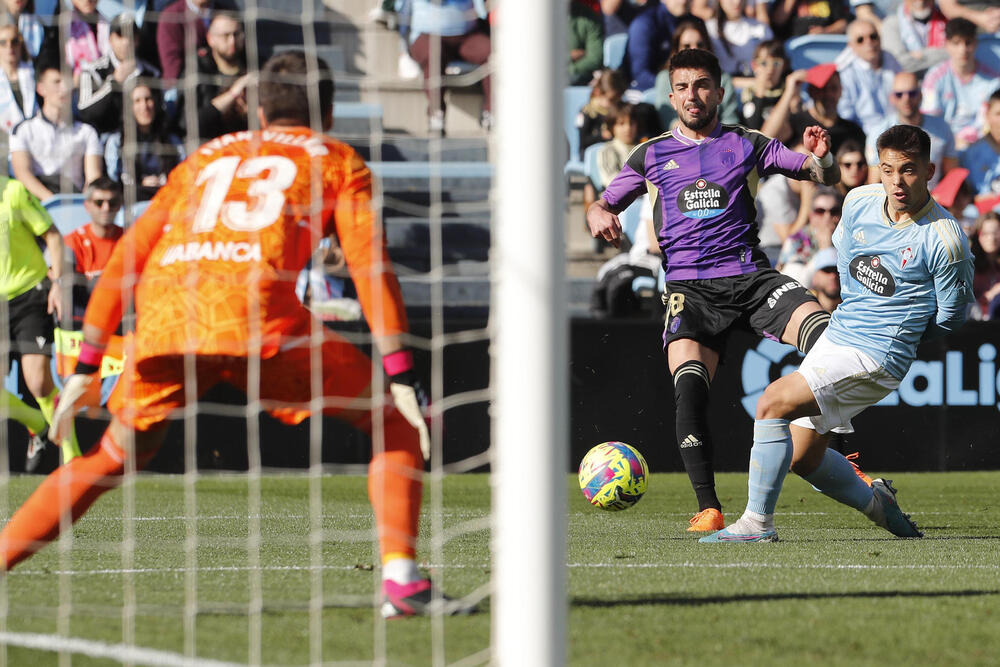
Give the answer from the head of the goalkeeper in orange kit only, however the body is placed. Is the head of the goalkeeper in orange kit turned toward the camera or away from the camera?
away from the camera

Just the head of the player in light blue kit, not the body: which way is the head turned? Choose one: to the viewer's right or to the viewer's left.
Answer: to the viewer's left

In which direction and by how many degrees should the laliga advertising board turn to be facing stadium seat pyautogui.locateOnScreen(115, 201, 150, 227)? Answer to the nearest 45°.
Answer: approximately 90° to its right

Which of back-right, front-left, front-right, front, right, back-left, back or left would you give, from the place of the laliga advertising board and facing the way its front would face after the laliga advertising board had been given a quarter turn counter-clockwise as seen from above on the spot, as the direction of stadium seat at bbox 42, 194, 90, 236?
back

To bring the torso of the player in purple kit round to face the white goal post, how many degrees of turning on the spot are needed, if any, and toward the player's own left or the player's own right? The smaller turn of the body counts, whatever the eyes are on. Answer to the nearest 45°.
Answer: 0° — they already face it

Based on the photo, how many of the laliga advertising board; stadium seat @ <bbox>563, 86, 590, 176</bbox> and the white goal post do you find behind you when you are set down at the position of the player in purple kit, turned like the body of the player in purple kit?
2

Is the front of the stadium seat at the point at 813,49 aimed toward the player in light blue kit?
yes

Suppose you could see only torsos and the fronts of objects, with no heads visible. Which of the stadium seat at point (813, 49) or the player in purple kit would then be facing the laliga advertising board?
the stadium seat

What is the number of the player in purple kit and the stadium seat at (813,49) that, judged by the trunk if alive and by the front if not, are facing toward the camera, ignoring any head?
2

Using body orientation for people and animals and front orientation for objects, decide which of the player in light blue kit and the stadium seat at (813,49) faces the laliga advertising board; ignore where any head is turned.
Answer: the stadium seat
